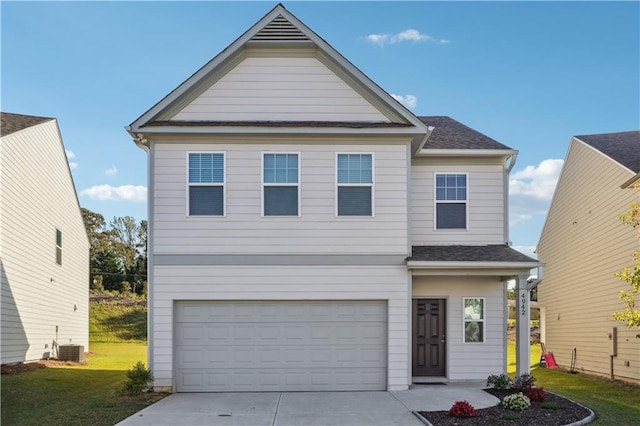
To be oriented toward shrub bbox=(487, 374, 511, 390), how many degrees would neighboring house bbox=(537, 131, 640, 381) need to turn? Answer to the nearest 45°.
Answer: approximately 45° to its right

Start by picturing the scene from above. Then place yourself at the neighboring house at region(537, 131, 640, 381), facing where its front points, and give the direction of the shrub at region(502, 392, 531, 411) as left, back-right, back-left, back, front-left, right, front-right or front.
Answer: front-right

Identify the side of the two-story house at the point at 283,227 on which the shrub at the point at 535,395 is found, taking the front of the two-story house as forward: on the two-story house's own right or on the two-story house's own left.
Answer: on the two-story house's own left

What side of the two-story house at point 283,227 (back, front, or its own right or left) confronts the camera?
front

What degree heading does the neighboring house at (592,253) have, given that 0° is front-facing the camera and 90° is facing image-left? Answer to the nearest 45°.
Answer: approximately 315°

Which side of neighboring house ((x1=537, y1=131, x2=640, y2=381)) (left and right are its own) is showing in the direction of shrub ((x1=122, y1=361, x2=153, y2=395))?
right

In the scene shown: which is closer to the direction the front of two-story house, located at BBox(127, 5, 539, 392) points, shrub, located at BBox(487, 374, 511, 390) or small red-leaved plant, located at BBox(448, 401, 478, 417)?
the small red-leaved plant

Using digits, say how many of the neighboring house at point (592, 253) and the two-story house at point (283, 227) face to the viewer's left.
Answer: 0
